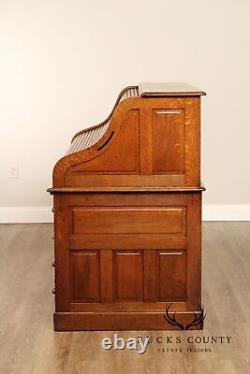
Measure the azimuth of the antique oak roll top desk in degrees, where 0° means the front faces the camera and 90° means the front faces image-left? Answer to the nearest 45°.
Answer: approximately 90°

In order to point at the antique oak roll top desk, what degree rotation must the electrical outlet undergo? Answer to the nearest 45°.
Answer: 0° — it already faces it

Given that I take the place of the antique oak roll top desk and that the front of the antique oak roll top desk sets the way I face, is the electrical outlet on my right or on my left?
on my right

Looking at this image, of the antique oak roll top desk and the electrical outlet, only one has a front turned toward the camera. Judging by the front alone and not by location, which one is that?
the electrical outlet

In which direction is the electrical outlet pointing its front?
toward the camera

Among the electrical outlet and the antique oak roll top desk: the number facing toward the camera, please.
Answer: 1

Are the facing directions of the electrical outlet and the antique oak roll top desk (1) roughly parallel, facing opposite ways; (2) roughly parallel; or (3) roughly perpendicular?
roughly perpendicular
